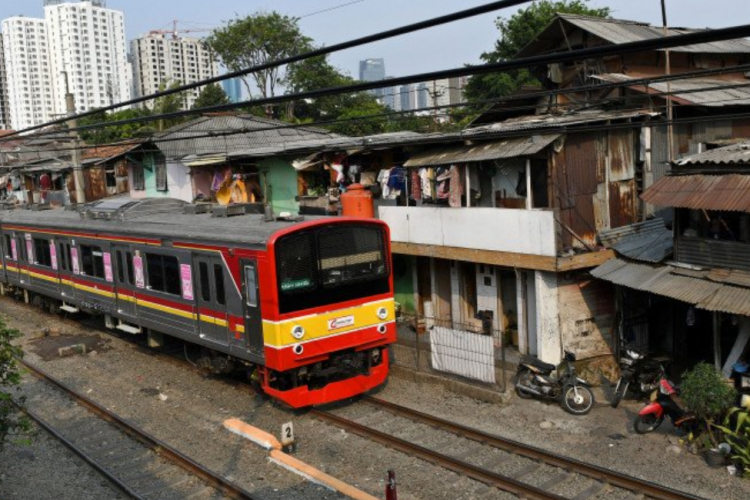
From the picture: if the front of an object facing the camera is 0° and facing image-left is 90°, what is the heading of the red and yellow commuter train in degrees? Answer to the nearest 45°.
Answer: approximately 315°

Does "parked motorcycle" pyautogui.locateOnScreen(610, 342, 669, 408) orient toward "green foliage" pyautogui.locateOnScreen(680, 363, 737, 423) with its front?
no

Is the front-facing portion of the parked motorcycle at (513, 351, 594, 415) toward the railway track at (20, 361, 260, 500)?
no

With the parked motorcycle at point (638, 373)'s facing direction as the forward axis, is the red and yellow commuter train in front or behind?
in front

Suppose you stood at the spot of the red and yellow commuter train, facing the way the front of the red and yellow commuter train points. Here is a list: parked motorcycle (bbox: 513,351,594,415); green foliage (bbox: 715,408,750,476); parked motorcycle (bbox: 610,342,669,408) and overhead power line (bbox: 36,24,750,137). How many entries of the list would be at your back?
0

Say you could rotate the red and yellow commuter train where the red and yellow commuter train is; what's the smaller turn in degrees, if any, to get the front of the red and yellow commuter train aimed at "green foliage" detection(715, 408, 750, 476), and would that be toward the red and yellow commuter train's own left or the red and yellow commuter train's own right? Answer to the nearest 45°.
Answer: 0° — it already faces it

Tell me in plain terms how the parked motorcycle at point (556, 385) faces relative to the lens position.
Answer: facing the viewer and to the right of the viewer

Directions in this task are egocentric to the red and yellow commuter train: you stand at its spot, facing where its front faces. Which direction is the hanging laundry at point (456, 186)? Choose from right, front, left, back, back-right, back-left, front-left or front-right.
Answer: left

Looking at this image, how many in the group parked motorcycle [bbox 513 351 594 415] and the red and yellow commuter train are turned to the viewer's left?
0

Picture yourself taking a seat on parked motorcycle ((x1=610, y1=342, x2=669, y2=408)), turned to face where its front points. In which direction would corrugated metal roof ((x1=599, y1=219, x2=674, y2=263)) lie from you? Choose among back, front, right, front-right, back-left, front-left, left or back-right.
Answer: back-right

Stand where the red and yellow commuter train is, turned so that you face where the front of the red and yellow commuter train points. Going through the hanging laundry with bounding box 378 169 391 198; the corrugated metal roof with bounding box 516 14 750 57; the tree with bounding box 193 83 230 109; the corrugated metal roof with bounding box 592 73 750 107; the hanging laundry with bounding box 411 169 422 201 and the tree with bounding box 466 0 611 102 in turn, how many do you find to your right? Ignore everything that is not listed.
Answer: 0

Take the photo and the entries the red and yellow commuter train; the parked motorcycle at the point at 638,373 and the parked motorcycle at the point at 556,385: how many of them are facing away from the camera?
0

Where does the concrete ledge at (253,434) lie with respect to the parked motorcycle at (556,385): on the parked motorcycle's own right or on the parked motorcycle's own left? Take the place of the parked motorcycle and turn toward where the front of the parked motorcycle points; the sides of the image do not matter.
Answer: on the parked motorcycle's own right

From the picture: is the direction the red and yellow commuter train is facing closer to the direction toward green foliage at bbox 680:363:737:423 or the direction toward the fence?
the green foliage

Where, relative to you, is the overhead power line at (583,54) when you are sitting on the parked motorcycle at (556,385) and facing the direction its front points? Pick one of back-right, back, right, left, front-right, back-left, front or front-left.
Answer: front-right

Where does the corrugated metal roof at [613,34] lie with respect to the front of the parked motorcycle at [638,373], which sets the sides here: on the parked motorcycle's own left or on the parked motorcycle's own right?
on the parked motorcycle's own right

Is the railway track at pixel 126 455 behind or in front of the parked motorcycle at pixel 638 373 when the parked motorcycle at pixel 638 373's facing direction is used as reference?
in front

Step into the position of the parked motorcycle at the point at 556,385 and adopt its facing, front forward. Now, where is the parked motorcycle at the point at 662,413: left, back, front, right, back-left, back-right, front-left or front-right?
front
